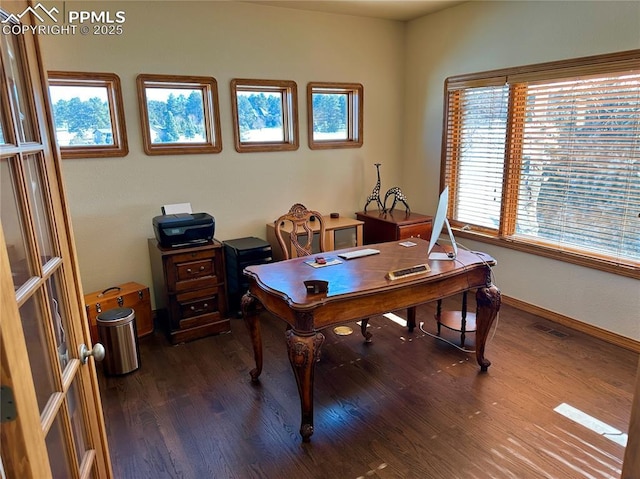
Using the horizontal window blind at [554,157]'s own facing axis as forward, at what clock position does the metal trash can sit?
The metal trash can is roughly at 12 o'clock from the horizontal window blind.

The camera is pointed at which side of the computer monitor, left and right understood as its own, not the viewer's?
left

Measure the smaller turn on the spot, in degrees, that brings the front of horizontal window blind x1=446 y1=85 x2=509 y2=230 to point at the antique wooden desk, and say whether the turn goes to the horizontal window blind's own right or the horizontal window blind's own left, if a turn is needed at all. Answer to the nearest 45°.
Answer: approximately 45° to the horizontal window blind's own left

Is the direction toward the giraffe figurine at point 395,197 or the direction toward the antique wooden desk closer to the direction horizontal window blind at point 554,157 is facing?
the antique wooden desk

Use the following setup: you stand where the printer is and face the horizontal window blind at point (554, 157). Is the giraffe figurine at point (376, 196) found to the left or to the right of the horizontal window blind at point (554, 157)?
left

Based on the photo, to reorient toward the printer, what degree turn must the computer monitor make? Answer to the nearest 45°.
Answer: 0° — it already faces it

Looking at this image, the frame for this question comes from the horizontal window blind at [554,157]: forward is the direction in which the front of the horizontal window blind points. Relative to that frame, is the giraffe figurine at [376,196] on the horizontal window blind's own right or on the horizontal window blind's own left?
on the horizontal window blind's own right

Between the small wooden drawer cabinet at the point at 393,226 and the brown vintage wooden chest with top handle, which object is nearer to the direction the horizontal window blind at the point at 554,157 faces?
the brown vintage wooden chest with top handle

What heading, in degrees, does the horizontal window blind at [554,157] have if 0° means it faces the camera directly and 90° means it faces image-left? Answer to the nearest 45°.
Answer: approximately 45°
